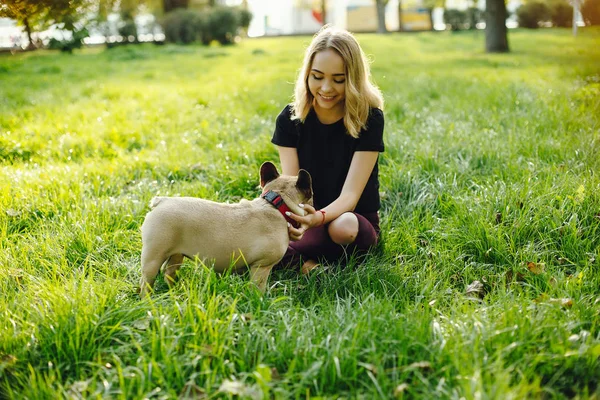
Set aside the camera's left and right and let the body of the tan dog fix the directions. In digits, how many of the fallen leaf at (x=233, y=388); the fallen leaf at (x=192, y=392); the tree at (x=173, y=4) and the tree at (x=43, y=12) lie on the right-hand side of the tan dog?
2

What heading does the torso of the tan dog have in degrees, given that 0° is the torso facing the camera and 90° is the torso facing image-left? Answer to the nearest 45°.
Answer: approximately 270°

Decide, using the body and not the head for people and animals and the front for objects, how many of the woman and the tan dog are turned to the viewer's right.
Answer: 1

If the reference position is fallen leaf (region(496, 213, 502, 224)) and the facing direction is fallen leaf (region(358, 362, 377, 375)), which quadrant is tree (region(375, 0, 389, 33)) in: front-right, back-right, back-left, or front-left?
back-right

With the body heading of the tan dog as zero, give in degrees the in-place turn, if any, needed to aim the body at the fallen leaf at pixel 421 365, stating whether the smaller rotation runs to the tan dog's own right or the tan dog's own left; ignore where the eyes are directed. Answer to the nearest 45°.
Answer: approximately 45° to the tan dog's own right

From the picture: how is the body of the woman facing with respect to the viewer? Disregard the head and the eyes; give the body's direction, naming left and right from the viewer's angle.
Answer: facing the viewer and to the left of the viewer

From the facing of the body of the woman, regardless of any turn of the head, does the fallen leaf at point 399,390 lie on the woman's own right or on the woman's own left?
on the woman's own left

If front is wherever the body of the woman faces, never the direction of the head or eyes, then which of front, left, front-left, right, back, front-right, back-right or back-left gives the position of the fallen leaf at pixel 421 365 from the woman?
front-left

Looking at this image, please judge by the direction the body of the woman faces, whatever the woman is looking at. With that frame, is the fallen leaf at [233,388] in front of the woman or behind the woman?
in front

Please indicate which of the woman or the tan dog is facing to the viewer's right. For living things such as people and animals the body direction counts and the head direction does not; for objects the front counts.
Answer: the tan dog

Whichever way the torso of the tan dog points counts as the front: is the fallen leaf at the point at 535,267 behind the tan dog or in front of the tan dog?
in front

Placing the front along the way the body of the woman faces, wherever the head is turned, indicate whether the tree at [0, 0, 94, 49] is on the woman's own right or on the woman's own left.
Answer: on the woman's own right

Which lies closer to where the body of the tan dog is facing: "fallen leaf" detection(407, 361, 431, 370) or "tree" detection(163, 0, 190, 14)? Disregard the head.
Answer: the fallen leaf

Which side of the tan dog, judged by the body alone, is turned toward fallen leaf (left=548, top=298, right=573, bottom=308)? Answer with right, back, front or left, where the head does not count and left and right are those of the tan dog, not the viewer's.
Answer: front

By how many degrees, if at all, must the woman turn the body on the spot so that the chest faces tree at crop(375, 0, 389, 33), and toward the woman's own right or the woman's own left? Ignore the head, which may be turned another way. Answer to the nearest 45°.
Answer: approximately 135° to the woman's own right

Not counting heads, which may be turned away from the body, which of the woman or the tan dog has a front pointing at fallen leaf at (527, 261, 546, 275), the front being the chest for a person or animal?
the tan dog
